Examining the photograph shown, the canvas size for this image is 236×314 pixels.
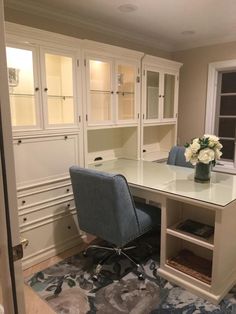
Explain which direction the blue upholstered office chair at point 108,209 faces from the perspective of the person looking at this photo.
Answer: facing away from the viewer and to the right of the viewer

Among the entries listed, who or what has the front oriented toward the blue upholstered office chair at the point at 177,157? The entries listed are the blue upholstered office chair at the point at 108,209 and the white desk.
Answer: the blue upholstered office chair at the point at 108,209

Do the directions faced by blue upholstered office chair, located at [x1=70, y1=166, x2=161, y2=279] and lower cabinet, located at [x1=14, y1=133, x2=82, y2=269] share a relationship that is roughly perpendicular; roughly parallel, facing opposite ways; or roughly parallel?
roughly perpendicular

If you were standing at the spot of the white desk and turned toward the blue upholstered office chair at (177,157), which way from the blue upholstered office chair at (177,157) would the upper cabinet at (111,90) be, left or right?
left

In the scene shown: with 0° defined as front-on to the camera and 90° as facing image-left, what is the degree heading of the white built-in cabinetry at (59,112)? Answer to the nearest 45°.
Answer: approximately 315°

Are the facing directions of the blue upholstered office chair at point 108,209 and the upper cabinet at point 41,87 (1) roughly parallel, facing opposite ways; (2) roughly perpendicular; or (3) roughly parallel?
roughly perpendicular

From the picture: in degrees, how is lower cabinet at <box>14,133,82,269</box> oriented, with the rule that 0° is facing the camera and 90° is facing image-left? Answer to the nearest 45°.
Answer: approximately 315°
